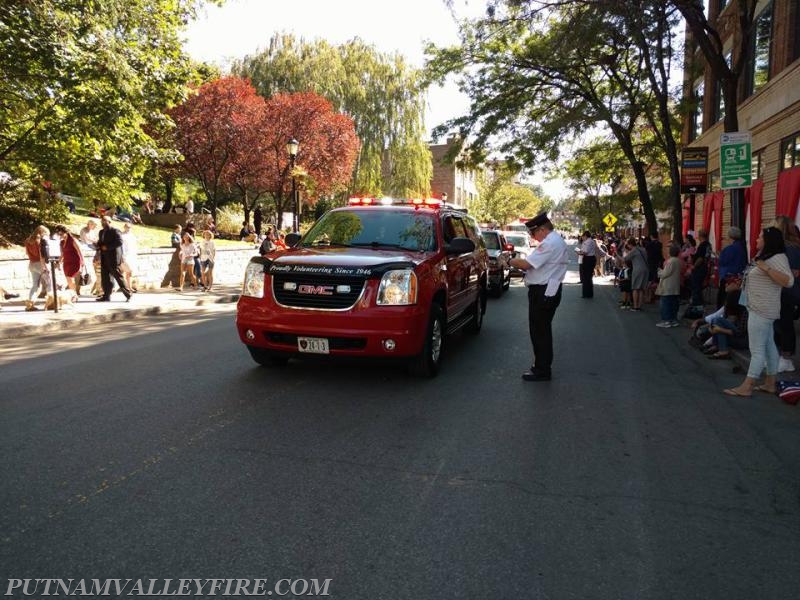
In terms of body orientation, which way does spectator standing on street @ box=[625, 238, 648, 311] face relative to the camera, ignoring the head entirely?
to the viewer's left

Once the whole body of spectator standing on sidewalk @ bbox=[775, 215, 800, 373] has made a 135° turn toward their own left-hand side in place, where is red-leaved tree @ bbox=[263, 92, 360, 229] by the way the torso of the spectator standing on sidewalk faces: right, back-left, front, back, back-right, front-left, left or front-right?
back

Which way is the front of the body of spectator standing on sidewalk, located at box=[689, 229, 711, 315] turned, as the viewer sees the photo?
to the viewer's left

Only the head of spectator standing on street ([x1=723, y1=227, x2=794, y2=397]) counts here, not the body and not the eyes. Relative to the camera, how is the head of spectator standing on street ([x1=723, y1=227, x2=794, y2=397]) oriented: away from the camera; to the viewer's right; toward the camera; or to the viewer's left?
to the viewer's left

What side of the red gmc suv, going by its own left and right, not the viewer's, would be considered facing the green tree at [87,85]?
right

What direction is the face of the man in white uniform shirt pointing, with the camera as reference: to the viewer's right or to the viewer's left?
to the viewer's left

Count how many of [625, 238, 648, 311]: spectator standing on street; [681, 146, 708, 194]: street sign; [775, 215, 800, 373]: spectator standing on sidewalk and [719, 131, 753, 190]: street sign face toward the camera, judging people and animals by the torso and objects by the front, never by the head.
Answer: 2

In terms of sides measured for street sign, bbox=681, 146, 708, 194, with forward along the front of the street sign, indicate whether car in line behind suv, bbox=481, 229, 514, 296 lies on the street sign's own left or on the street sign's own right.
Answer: on the street sign's own right

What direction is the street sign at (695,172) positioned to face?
toward the camera

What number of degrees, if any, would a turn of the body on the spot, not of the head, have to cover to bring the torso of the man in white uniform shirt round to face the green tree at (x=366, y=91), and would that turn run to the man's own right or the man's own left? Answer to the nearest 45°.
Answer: approximately 90° to the man's own right

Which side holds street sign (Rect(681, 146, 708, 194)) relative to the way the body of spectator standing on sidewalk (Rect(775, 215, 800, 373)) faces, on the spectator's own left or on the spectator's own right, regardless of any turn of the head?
on the spectator's own right

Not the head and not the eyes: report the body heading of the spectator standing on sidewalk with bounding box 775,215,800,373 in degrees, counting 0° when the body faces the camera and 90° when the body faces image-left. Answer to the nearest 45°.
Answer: approximately 90°

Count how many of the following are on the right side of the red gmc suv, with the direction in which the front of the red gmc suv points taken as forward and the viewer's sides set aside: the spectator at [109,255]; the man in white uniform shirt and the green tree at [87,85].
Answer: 2

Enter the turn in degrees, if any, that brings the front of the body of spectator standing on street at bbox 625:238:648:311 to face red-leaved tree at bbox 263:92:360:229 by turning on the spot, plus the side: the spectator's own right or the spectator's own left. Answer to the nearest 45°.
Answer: approximately 45° to the spectator's own right

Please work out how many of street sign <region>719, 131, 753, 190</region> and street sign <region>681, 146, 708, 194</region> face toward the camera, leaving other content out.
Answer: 2
